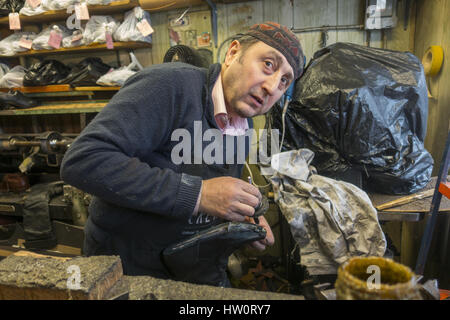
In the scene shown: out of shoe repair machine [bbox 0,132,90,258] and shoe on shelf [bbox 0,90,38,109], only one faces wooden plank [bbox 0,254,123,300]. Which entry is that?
the shoe repair machine

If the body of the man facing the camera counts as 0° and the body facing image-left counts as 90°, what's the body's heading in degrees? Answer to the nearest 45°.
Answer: approximately 315°
